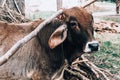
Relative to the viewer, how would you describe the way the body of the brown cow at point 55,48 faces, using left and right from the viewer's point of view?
facing to the right of the viewer
